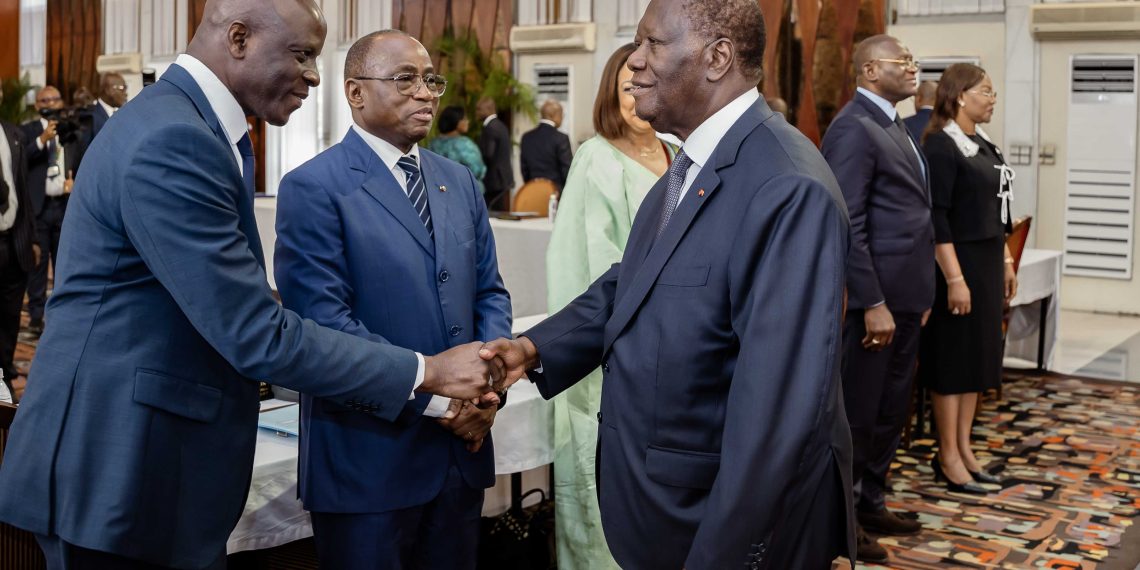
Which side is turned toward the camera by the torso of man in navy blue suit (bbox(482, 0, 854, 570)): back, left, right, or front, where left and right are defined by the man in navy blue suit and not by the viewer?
left

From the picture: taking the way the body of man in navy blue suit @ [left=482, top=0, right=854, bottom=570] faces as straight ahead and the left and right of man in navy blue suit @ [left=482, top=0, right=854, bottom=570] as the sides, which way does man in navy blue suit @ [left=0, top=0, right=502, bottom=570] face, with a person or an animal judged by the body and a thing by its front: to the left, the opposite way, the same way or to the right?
the opposite way

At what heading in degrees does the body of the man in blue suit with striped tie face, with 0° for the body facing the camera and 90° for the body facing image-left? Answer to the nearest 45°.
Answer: approximately 315°

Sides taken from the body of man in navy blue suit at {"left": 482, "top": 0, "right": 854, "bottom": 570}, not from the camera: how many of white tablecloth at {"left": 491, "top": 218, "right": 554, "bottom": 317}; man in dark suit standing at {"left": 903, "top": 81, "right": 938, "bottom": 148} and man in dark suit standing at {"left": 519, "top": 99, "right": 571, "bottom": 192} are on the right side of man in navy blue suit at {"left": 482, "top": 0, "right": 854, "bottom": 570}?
3

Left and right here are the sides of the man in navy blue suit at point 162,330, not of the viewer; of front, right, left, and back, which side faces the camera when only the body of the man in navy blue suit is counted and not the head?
right

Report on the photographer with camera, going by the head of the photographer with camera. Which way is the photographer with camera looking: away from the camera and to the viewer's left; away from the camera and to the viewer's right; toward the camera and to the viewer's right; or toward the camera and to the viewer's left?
toward the camera and to the viewer's right

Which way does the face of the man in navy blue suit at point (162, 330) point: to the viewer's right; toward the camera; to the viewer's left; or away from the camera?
to the viewer's right

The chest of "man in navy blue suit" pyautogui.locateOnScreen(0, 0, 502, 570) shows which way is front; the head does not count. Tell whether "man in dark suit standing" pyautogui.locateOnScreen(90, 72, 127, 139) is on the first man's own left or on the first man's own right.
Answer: on the first man's own left

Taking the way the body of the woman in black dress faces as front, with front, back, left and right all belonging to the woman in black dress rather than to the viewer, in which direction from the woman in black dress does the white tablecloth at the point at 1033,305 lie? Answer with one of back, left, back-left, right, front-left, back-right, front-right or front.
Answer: back-left

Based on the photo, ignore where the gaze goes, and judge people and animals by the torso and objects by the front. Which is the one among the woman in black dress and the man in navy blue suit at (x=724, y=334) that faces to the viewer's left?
the man in navy blue suit

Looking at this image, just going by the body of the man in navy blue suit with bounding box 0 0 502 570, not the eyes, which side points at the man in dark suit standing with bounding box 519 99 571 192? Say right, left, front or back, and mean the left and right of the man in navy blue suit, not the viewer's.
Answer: left

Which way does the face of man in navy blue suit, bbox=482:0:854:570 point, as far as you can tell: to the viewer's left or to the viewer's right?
to the viewer's left
